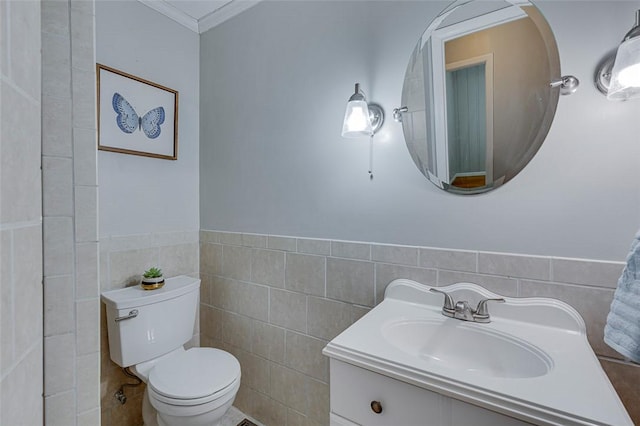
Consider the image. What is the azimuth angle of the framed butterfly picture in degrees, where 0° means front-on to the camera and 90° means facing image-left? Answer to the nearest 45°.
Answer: approximately 315°

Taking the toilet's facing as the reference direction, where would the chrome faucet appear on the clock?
The chrome faucet is roughly at 12 o'clock from the toilet.

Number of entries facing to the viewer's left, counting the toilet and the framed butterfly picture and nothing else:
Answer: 0

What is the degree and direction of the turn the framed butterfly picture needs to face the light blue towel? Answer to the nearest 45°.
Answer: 0° — it already faces it

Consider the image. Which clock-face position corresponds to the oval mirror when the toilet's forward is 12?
The oval mirror is roughly at 12 o'clock from the toilet.

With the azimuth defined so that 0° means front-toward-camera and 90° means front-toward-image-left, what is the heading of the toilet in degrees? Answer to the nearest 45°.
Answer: approximately 315°

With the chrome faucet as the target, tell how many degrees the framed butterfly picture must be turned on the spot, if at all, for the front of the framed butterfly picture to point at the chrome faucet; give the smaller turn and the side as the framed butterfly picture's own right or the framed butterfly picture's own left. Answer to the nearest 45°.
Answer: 0° — it already faces it

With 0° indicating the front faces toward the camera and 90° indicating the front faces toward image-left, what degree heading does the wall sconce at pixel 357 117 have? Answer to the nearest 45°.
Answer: approximately 45°

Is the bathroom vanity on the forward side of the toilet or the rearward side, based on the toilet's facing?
on the forward side

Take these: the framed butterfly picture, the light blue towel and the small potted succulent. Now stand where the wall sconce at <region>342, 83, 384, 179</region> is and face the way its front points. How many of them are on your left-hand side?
1

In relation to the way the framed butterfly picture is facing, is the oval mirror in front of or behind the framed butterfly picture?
in front
